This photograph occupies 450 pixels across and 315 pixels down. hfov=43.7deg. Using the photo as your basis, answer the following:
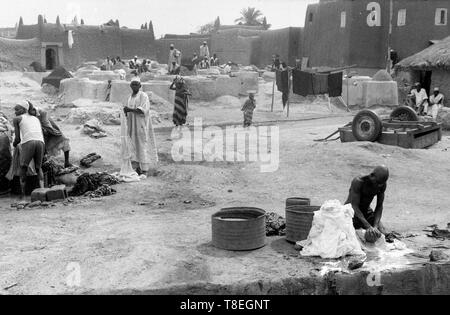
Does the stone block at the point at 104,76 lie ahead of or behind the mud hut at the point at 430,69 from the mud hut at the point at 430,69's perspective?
ahead

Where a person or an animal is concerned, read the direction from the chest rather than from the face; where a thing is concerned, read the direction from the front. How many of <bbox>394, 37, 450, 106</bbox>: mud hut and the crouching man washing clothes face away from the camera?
0

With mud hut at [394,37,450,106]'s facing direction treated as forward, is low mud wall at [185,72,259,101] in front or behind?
in front

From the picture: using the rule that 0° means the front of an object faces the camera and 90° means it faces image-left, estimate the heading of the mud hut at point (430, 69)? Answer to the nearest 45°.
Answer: approximately 45°

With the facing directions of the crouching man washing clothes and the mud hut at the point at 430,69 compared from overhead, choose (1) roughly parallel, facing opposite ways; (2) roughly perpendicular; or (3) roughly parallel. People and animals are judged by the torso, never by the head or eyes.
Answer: roughly perpendicular

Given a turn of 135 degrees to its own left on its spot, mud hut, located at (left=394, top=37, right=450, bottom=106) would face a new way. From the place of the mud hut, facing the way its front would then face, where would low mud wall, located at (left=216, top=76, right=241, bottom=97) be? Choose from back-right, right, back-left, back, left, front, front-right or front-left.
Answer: back

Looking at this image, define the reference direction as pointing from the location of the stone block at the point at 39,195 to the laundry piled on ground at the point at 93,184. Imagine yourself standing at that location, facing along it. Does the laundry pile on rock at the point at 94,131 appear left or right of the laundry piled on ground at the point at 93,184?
left

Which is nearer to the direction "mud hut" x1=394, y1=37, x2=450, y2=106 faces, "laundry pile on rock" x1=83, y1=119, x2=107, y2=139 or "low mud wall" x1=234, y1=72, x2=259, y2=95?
the laundry pile on rock
